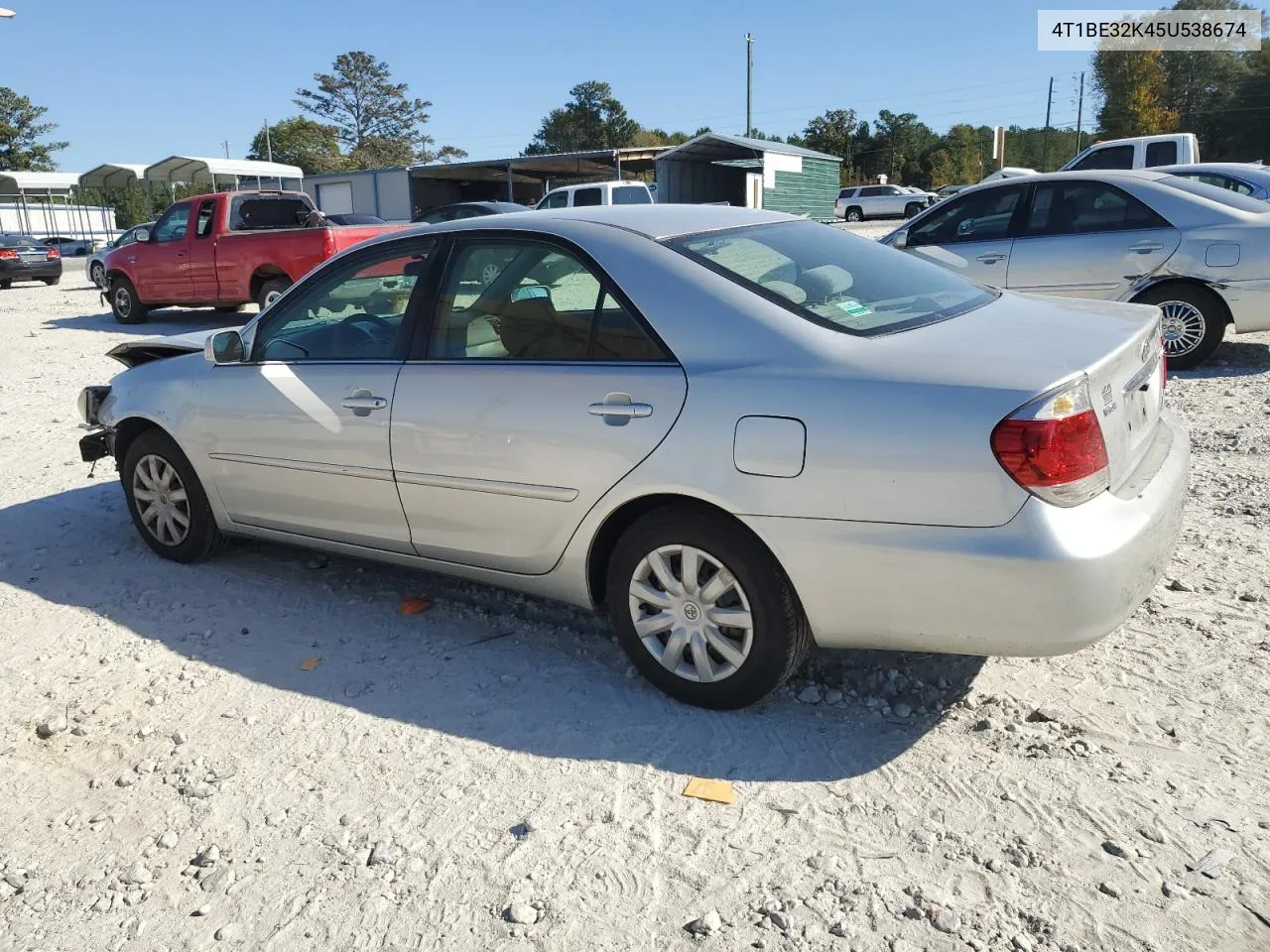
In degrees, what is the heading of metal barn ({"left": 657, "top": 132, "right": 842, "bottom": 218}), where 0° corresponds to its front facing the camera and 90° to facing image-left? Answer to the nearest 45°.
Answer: approximately 45°

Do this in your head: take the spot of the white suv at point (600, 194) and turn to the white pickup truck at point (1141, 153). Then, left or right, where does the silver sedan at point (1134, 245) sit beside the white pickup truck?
right

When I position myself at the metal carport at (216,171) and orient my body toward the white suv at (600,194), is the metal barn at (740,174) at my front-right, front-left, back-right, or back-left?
front-left

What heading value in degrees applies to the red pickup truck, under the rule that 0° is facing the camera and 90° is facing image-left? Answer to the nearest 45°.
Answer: approximately 135°

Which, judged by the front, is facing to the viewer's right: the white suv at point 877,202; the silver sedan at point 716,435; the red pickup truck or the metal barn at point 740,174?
the white suv

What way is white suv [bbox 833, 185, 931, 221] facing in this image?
to the viewer's right

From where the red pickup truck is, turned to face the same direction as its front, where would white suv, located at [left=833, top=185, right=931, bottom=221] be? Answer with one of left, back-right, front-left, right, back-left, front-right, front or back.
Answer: right

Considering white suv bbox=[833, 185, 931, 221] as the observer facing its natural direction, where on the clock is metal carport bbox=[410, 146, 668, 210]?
The metal carport is roughly at 5 o'clock from the white suv.

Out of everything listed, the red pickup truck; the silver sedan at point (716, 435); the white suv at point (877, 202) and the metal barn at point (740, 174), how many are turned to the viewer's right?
1

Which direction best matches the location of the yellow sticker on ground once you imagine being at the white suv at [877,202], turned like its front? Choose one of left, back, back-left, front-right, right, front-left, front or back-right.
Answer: right

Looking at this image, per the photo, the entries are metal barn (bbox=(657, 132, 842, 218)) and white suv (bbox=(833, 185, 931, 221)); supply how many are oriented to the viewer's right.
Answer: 1

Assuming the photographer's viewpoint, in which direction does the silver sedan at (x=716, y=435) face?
facing away from the viewer and to the left of the viewer

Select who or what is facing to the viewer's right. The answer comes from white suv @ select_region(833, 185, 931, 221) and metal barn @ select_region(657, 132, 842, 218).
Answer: the white suv

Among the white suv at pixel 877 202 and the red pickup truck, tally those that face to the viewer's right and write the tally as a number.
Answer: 1

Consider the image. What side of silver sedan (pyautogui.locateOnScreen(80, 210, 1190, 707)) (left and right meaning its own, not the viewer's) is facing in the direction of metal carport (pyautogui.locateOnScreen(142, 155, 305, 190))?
front

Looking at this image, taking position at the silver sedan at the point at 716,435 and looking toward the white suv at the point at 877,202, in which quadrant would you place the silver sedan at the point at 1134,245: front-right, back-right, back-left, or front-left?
front-right

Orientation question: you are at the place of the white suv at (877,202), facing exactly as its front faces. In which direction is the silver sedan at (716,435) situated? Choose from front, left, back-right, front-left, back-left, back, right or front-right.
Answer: right

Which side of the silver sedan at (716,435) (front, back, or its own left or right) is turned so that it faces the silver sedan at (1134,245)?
right

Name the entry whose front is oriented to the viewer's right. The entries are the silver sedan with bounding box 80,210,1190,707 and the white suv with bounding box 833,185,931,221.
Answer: the white suv

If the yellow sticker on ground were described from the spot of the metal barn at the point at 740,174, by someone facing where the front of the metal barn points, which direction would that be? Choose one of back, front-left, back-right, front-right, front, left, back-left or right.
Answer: front-left
